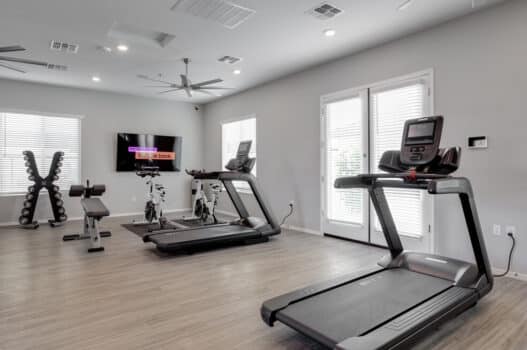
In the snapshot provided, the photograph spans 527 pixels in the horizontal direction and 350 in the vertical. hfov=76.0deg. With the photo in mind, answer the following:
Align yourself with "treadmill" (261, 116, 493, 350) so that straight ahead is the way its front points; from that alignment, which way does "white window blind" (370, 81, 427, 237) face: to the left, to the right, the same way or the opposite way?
the opposite way

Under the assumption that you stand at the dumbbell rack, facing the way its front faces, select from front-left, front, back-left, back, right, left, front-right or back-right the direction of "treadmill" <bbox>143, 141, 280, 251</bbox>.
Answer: front-left

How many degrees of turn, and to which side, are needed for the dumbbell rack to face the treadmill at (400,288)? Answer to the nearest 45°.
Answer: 0° — it already faces it

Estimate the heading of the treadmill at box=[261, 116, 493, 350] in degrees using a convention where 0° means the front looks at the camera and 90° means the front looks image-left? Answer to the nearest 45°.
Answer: approximately 225°

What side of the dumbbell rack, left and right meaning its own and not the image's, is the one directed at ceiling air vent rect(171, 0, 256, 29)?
front

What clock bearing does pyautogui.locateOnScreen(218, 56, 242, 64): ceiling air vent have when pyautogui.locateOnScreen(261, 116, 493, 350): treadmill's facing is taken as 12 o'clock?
The ceiling air vent is roughly at 9 o'clock from the treadmill.

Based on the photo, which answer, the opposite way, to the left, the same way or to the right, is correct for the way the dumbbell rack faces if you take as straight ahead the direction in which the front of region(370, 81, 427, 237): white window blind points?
to the left

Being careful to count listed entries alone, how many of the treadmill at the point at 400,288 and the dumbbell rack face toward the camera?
1

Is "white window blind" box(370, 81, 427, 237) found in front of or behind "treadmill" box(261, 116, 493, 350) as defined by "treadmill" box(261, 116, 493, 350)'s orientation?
in front

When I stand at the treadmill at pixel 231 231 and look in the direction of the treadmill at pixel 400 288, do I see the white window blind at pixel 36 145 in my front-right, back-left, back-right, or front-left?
back-right

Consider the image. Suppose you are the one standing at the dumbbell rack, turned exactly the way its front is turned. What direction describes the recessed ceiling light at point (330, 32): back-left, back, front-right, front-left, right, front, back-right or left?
front-left

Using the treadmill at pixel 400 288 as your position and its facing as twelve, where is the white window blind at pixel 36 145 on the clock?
The white window blind is roughly at 8 o'clock from the treadmill.

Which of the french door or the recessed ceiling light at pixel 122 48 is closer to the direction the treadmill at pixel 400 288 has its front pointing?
the french door
